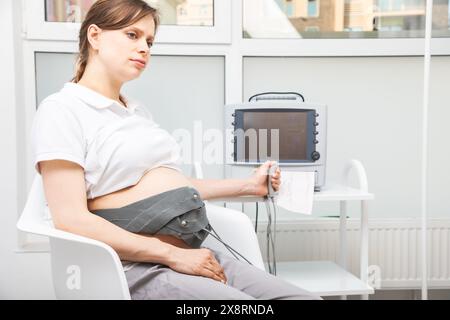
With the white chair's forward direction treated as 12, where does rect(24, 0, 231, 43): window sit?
The window is roughly at 8 o'clock from the white chair.

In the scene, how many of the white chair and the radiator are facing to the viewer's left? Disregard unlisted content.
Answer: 0

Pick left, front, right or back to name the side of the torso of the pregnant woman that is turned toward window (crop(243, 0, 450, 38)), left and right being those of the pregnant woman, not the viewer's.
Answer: left

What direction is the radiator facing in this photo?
toward the camera

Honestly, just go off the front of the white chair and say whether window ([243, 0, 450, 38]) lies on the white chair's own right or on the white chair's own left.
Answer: on the white chair's own left

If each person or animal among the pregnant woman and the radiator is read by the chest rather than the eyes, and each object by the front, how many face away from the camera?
0

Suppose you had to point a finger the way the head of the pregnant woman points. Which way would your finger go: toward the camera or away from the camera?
toward the camera

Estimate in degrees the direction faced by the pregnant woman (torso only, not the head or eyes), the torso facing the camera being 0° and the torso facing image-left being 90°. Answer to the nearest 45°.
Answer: approximately 315°

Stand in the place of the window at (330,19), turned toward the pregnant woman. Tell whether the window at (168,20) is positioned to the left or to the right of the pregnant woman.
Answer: right

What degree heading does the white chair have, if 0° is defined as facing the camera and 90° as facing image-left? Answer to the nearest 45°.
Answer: approximately 315°

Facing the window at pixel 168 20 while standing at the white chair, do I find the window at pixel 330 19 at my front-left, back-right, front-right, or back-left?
front-right

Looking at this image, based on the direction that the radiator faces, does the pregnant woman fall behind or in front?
in front
